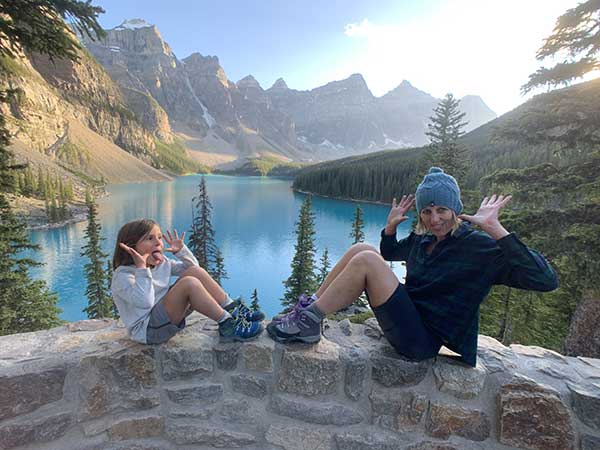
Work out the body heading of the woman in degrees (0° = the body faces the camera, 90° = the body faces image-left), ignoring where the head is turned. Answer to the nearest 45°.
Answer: approximately 45°

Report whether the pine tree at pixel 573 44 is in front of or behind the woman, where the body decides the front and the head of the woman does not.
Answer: behind

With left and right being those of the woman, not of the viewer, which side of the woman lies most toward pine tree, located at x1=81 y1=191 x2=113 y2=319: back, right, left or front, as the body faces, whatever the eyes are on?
right

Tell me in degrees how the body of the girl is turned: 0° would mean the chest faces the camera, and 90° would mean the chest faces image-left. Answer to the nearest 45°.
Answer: approximately 270°
